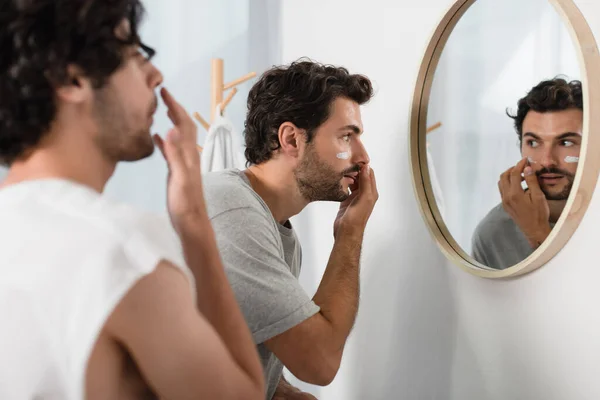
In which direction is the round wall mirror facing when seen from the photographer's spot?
facing the viewer and to the left of the viewer

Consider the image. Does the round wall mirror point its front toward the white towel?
no
